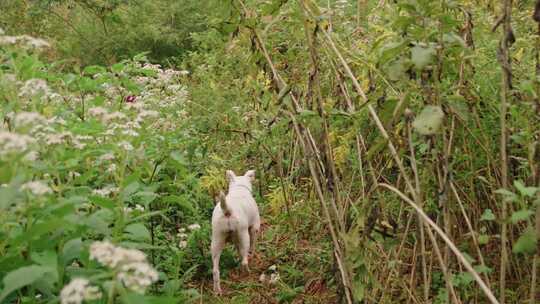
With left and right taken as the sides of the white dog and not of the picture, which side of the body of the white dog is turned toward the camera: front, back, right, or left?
back

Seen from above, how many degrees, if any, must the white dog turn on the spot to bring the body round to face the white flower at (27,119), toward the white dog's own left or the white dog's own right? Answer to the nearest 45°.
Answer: approximately 90° to the white dog's own left

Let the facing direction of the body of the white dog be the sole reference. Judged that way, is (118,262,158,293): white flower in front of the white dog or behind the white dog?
behind

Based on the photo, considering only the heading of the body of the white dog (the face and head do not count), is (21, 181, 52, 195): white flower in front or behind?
behind

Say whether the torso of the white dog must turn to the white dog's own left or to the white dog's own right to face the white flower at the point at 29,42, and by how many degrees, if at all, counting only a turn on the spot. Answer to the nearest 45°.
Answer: approximately 45° to the white dog's own left

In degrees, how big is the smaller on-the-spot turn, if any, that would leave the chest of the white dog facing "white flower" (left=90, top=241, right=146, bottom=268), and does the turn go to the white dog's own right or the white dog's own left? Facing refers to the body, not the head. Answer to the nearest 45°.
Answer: approximately 180°
